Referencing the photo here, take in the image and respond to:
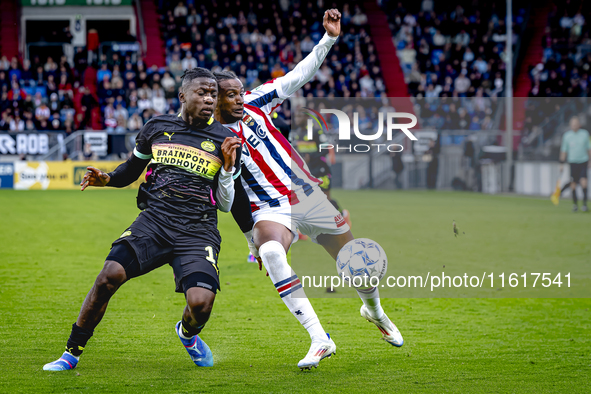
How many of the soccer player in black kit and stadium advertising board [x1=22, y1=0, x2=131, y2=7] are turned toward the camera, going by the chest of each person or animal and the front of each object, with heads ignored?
2

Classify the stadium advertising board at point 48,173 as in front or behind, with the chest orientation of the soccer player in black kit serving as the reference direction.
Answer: behind

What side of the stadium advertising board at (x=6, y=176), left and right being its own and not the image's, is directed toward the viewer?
front

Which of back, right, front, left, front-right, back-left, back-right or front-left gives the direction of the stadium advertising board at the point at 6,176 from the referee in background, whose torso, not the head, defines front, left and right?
right

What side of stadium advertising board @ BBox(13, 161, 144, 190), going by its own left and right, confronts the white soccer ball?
front

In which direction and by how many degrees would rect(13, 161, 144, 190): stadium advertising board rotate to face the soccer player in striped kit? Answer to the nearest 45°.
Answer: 0° — it already faces them

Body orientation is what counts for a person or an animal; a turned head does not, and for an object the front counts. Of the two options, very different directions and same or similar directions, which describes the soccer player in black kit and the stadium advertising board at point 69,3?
same or similar directions

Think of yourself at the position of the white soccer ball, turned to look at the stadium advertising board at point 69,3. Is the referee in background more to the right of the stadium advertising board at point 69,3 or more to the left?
right

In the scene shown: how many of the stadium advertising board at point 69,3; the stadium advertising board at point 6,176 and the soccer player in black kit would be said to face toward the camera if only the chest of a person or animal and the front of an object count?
3

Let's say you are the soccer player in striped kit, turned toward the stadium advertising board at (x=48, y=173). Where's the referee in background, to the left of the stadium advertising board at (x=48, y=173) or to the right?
right

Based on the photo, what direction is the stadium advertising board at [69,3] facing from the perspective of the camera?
toward the camera

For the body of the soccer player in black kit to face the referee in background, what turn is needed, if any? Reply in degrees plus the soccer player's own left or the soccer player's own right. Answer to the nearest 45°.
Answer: approximately 135° to the soccer player's own left

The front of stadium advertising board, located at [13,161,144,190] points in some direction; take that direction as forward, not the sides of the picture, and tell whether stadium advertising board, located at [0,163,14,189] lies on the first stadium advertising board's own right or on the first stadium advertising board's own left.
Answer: on the first stadium advertising board's own right

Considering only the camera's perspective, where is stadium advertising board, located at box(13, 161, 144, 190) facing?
facing the viewer
